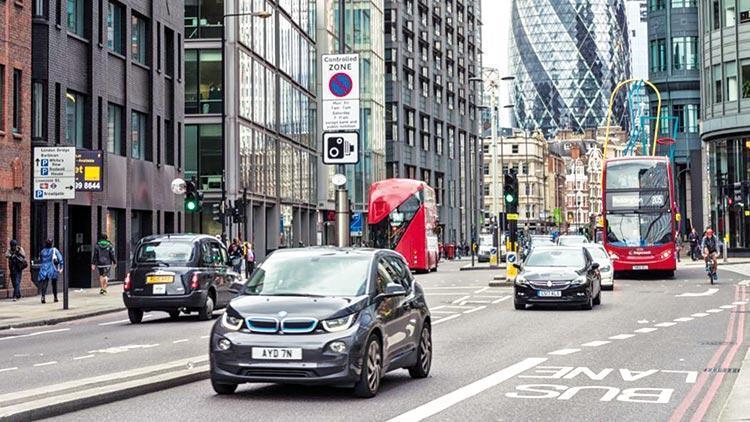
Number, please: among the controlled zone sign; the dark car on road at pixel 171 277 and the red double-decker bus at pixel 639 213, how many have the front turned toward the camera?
2

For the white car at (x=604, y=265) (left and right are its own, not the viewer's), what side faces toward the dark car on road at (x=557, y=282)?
front

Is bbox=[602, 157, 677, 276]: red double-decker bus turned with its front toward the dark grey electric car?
yes

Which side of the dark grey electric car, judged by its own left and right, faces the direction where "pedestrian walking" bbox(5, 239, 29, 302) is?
right

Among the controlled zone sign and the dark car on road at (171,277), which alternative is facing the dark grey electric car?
the controlled zone sign

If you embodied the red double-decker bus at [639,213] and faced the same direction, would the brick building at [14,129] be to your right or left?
on your right

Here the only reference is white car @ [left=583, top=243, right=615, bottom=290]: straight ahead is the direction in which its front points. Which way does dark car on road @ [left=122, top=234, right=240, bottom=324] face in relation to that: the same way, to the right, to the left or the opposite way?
the opposite way

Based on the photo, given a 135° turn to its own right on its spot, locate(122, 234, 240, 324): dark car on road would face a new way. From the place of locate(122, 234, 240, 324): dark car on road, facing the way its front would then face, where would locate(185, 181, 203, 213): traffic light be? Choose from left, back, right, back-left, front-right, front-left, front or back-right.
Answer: back

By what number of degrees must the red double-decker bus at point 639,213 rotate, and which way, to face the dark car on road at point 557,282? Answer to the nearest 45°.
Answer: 0° — it already faces it

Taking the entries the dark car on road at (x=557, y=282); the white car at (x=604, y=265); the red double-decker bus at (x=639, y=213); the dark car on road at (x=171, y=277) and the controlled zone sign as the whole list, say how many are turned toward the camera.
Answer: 4

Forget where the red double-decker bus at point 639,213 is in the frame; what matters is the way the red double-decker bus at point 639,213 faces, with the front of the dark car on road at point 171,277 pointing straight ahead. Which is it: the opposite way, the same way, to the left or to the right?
the opposite way

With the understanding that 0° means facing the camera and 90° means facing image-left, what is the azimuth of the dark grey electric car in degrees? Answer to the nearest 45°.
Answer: approximately 45°

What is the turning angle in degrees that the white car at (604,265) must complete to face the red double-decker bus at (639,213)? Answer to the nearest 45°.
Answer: approximately 180°
